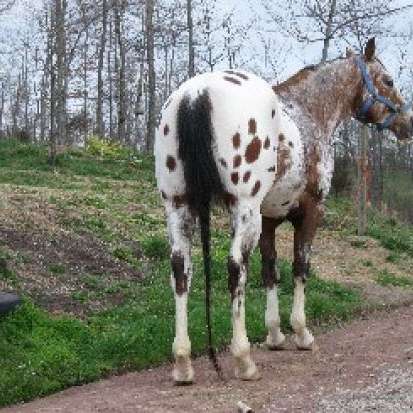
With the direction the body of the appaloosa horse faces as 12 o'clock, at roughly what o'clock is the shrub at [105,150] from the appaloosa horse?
The shrub is roughly at 10 o'clock from the appaloosa horse.

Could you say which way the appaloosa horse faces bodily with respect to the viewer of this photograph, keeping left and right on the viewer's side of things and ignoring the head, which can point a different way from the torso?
facing away from the viewer and to the right of the viewer

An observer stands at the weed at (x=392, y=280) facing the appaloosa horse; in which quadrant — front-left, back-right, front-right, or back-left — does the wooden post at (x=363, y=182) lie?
back-right
